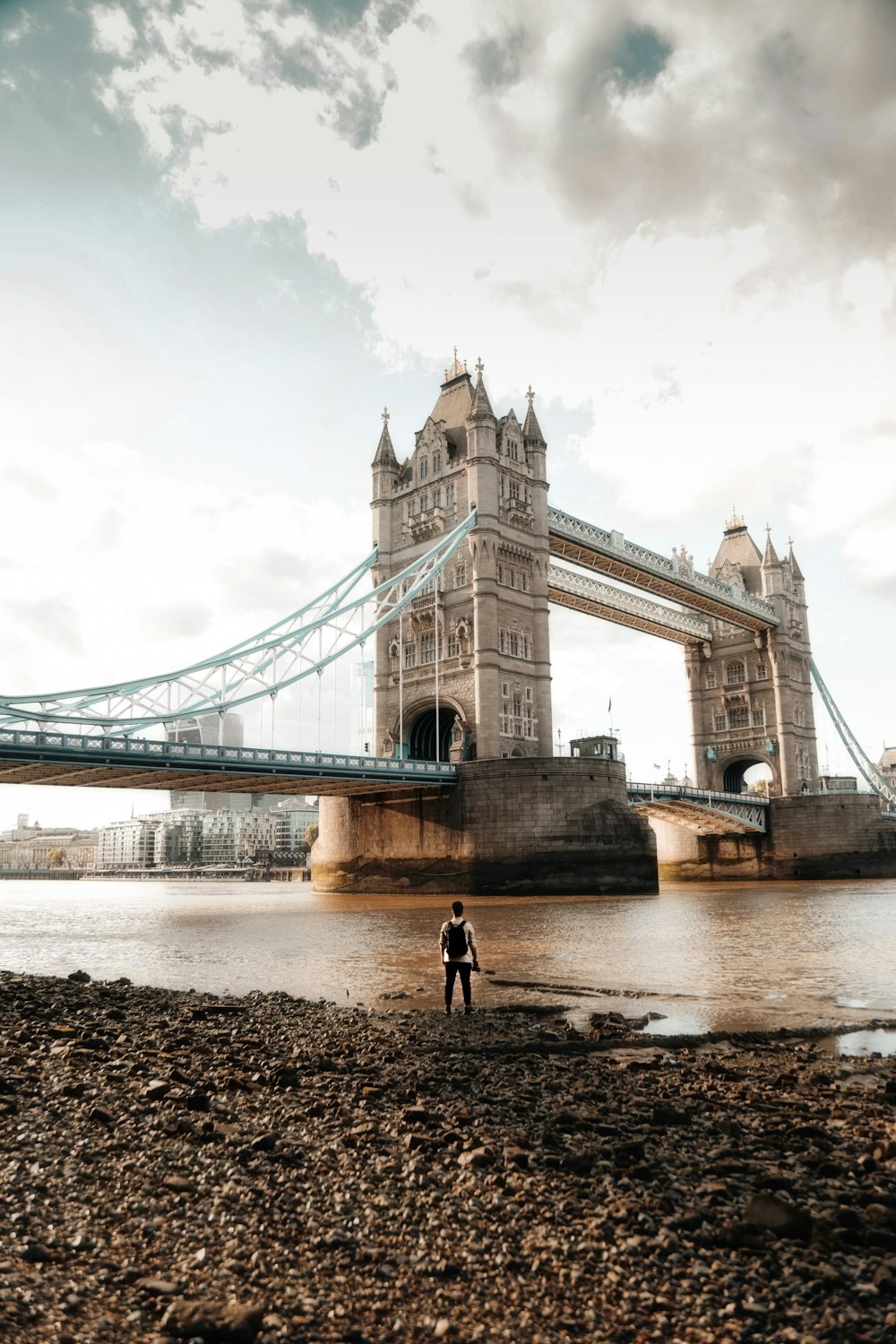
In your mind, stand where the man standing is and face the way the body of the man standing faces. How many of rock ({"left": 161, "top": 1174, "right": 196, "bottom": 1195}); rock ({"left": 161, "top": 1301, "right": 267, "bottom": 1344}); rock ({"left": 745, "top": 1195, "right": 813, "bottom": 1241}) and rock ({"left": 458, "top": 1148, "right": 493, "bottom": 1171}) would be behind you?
4

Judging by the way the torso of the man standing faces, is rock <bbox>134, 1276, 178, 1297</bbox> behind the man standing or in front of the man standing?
behind

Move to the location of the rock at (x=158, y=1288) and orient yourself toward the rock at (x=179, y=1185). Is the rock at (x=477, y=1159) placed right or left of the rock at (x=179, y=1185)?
right

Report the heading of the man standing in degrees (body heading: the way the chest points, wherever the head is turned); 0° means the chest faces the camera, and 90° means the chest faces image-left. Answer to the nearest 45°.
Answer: approximately 180°

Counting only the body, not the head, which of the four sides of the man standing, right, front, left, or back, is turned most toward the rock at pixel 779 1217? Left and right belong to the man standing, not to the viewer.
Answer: back

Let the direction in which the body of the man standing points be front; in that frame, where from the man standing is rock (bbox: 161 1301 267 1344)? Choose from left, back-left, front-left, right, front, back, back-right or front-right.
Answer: back

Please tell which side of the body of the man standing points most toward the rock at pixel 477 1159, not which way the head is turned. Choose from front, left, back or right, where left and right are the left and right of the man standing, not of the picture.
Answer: back

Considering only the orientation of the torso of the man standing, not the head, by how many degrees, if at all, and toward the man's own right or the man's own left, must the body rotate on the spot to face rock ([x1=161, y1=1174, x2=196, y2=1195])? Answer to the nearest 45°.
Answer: approximately 180°
